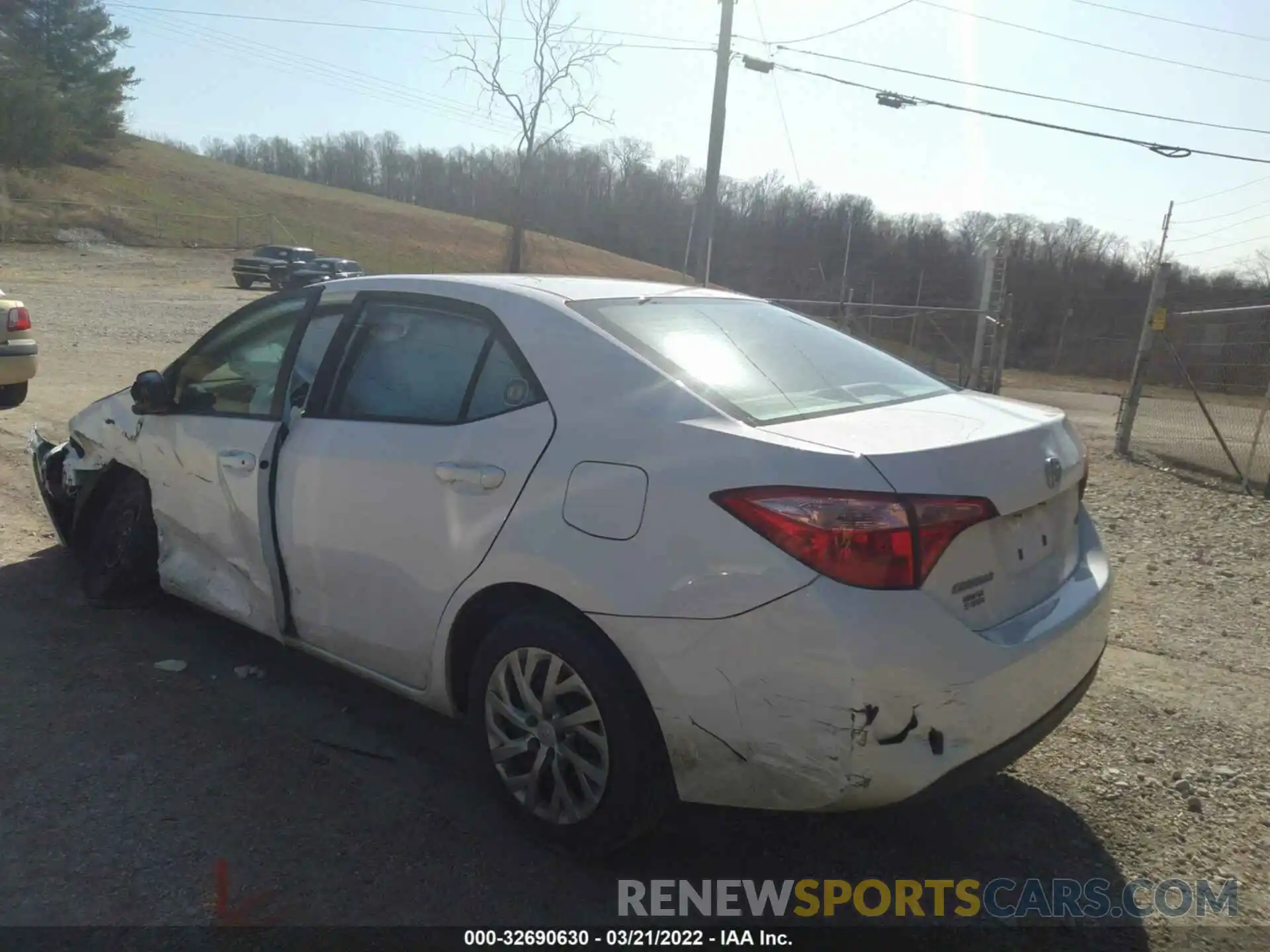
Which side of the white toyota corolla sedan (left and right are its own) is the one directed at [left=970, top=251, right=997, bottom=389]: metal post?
right

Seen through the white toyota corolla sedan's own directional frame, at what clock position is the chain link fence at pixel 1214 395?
The chain link fence is roughly at 3 o'clock from the white toyota corolla sedan.

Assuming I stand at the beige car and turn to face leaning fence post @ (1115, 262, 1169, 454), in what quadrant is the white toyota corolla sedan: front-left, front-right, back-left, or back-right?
front-right

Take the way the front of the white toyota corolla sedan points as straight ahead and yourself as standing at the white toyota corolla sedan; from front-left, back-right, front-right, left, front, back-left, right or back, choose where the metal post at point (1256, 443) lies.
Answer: right

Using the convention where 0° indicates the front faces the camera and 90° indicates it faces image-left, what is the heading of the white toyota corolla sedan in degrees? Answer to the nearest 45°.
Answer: approximately 135°

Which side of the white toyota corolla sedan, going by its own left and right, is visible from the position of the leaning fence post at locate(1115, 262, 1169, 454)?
right

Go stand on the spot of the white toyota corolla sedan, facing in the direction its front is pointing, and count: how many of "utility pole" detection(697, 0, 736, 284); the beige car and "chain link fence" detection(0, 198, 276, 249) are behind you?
0

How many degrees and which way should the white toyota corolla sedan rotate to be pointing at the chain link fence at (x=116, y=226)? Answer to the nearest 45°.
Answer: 0° — it already faces it

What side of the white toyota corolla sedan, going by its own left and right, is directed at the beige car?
front

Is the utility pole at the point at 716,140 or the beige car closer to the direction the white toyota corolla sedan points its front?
the beige car

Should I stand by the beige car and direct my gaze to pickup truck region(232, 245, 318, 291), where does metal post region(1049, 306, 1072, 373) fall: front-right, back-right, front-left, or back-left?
front-right

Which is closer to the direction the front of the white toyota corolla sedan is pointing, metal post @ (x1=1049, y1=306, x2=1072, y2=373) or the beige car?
the beige car

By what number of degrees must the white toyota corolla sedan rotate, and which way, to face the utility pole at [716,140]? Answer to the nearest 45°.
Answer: approximately 45° to its right

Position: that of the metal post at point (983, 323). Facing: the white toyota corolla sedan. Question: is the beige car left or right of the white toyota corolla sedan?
right

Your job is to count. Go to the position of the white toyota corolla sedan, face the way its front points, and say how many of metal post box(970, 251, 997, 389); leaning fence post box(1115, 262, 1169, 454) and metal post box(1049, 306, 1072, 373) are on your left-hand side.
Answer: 0

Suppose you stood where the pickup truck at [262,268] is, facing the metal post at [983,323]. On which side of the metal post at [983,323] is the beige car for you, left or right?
right

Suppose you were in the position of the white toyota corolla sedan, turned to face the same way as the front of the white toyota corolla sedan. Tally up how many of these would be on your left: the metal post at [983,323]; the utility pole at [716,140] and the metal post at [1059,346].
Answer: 0

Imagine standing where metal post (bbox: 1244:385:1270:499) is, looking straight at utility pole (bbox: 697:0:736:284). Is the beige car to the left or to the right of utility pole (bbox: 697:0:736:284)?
left
